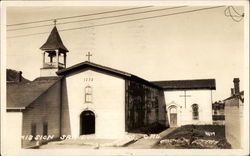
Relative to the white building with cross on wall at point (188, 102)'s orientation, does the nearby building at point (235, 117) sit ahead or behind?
ahead

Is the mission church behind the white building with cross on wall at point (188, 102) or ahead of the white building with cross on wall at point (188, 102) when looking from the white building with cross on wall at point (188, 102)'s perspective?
ahead

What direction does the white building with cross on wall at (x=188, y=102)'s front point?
toward the camera
